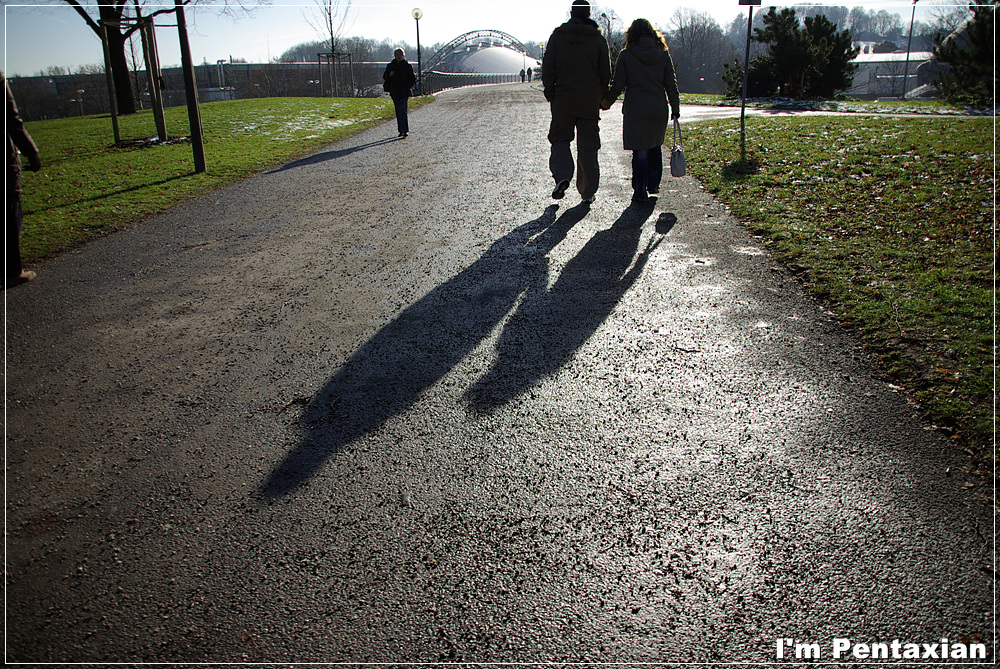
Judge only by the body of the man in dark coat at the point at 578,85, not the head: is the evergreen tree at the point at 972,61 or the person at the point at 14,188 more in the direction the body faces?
the evergreen tree

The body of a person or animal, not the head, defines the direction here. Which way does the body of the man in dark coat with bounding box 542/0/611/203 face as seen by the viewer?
away from the camera

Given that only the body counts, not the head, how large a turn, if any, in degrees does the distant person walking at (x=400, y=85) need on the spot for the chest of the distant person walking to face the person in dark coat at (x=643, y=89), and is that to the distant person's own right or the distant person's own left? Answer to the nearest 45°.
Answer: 0° — they already face them

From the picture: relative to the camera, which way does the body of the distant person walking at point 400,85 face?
toward the camera

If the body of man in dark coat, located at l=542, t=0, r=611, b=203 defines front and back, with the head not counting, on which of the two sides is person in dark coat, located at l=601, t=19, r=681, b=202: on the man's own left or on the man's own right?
on the man's own right

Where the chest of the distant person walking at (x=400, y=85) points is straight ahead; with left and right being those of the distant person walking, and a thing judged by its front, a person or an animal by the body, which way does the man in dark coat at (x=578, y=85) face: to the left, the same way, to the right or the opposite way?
the opposite way

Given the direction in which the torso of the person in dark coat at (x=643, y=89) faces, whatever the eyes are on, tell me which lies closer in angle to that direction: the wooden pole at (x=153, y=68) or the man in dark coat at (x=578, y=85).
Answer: the wooden pole

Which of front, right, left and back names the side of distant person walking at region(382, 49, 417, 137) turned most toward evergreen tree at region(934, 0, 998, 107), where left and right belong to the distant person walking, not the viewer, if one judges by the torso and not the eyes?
left

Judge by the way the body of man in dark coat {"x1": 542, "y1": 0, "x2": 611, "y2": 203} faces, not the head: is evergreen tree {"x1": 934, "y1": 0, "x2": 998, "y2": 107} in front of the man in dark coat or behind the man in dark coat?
in front

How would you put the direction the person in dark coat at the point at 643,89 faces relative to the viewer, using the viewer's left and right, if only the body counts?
facing away from the viewer

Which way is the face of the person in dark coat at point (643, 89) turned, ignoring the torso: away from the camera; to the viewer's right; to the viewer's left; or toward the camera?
away from the camera

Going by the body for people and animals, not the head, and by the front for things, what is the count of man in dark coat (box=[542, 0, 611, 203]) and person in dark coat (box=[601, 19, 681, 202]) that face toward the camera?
0

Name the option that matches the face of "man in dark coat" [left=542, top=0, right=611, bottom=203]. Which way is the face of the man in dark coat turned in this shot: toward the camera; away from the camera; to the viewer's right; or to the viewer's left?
away from the camera

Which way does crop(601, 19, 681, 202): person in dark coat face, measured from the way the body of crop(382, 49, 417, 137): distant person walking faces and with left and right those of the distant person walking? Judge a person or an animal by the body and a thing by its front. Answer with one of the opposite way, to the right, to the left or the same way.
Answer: the opposite way

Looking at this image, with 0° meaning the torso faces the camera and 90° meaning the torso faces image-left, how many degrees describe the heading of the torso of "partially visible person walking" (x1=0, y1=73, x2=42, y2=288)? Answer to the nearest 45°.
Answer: approximately 270°

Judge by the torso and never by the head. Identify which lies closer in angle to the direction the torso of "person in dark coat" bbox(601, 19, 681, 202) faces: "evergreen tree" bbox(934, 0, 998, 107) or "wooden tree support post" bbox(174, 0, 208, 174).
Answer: the evergreen tree
